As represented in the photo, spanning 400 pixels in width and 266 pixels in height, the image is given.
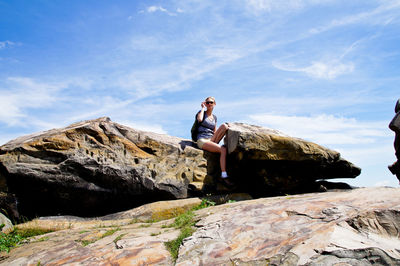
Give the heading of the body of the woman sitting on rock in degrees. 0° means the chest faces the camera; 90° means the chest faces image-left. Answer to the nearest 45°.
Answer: approximately 315°

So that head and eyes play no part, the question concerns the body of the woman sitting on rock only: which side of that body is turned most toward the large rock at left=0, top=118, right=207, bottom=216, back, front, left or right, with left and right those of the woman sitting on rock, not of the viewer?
right

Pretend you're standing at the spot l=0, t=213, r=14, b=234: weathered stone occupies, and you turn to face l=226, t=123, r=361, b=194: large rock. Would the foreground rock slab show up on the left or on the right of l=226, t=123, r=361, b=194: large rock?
right

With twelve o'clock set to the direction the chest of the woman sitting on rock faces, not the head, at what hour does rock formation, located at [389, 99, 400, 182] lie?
The rock formation is roughly at 11 o'clock from the woman sitting on rock.

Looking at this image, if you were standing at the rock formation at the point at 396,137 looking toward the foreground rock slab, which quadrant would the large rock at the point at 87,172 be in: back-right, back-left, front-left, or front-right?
front-right

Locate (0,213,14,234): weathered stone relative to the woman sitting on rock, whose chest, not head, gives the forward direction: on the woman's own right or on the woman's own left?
on the woman's own right
